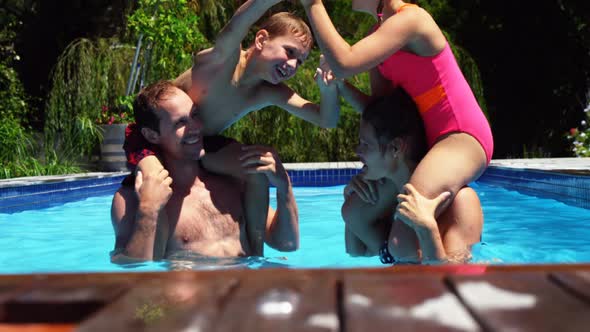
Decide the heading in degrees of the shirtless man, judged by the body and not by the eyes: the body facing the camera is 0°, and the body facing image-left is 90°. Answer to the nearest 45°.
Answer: approximately 315°

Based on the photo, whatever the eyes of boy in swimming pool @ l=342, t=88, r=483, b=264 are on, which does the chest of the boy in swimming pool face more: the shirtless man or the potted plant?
the shirtless man

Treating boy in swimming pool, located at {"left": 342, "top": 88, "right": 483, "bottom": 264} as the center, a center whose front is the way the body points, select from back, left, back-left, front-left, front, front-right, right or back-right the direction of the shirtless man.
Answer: front-right

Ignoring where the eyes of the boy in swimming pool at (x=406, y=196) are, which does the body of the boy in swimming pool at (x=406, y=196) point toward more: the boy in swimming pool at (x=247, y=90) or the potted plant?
the boy in swimming pool

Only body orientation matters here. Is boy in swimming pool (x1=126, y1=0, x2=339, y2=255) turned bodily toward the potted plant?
no

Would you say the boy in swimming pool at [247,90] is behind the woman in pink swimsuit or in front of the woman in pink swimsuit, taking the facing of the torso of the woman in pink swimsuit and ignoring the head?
in front

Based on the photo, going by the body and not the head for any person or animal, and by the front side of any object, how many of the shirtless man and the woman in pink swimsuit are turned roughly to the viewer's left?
1

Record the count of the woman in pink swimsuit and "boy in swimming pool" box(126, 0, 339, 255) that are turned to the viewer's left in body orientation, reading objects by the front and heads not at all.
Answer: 1

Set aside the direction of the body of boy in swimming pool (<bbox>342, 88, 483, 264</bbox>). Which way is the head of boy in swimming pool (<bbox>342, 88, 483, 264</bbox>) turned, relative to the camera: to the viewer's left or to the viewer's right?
to the viewer's left

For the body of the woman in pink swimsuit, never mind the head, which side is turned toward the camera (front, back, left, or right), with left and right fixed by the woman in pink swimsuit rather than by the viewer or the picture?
left

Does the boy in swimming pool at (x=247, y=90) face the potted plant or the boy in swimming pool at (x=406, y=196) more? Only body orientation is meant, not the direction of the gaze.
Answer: the boy in swimming pool

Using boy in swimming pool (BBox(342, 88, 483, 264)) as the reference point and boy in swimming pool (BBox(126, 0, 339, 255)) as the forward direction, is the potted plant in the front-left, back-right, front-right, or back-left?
front-right
